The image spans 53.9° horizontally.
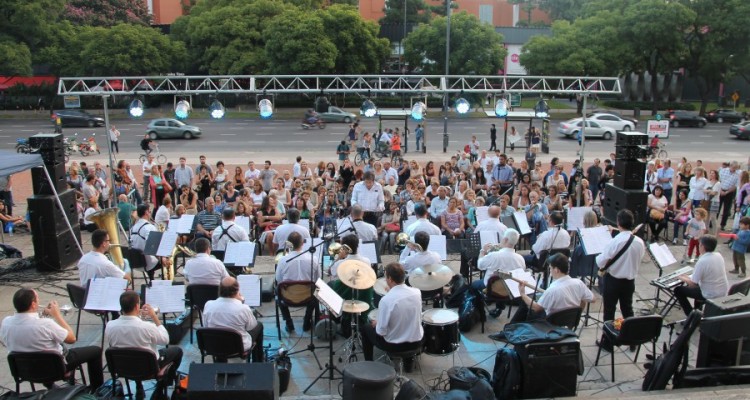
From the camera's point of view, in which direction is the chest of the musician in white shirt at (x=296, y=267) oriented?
away from the camera

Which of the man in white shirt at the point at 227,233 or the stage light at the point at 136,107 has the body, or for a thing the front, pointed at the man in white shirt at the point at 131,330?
the stage light

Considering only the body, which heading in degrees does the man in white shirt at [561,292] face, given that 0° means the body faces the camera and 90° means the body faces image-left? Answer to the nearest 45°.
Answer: approximately 135°

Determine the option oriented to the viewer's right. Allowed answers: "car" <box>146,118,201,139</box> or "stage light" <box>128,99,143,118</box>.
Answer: the car

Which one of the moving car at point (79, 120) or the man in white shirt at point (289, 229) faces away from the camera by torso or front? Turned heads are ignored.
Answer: the man in white shirt

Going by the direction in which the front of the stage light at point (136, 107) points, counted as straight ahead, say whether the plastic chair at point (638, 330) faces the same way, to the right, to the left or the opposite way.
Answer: the opposite way

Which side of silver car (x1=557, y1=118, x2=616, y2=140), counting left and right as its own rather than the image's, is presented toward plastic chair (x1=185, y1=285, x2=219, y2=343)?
right

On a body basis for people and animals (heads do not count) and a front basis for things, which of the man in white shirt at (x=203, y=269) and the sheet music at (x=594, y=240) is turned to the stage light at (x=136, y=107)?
the man in white shirt

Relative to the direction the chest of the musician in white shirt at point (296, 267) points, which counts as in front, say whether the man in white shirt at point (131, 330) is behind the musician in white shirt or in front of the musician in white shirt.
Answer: behind

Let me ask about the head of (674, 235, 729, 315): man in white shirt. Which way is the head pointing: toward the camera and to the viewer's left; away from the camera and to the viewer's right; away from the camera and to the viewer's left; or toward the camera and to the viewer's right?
away from the camera and to the viewer's left
